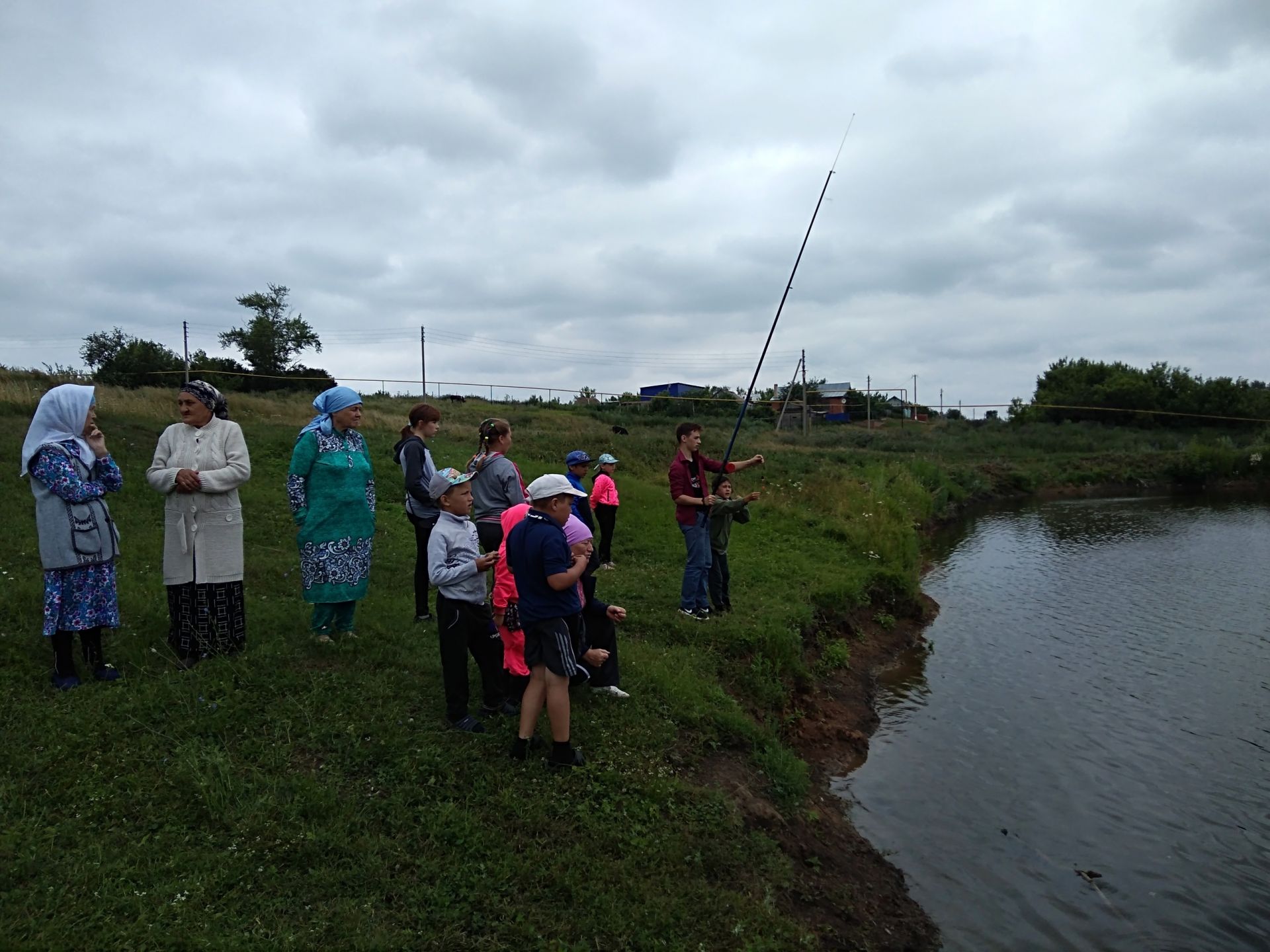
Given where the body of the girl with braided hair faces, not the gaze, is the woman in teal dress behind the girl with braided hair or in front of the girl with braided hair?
behind

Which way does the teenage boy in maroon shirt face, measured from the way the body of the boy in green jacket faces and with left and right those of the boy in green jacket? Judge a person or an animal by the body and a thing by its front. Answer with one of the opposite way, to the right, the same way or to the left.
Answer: the same way

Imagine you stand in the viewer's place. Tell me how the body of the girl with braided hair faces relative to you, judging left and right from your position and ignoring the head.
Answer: facing away from the viewer and to the right of the viewer

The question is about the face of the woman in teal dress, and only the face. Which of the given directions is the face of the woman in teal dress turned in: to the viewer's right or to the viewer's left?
to the viewer's right

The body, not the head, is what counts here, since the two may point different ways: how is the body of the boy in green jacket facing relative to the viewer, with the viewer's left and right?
facing the viewer and to the right of the viewer

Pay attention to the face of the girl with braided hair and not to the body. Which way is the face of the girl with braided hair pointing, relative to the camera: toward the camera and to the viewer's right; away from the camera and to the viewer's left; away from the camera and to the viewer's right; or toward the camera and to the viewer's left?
away from the camera and to the viewer's right

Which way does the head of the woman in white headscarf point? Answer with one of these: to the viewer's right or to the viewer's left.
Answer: to the viewer's right

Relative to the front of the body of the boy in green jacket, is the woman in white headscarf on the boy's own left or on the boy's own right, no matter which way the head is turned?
on the boy's own right

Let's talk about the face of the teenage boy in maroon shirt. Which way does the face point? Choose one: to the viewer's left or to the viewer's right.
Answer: to the viewer's right

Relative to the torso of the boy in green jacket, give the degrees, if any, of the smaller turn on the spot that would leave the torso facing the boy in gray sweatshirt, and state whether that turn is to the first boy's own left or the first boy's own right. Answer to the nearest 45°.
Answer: approximately 45° to the first boy's own right

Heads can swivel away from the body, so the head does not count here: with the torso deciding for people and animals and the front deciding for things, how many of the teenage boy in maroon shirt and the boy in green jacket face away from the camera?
0

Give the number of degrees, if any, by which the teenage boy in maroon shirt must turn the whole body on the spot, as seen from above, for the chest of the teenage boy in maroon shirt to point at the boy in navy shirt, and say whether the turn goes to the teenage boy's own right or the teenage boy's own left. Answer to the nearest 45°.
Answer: approximately 45° to the teenage boy's own right

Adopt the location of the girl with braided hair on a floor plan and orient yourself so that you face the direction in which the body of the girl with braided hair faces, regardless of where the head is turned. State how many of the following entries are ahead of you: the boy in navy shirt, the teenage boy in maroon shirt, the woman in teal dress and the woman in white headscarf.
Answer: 1

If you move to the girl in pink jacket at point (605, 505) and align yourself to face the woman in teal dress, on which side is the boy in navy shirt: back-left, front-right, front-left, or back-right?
front-left

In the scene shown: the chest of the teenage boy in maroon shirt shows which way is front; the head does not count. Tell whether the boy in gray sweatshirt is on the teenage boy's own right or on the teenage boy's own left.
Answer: on the teenage boy's own right

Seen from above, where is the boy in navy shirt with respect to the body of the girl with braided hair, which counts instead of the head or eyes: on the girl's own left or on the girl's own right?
on the girl's own right

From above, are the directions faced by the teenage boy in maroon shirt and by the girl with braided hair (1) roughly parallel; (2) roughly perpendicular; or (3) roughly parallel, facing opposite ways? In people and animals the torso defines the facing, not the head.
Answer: roughly perpendicular
